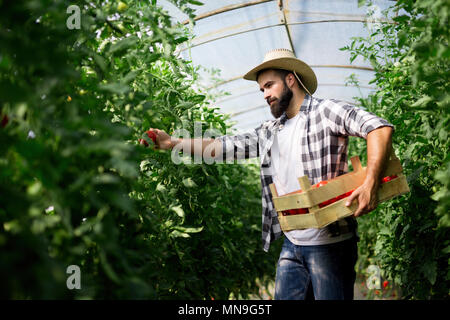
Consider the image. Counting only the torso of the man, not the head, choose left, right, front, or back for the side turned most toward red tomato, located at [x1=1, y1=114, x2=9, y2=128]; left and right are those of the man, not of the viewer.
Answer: front

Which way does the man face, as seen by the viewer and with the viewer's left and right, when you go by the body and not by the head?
facing the viewer and to the left of the viewer
